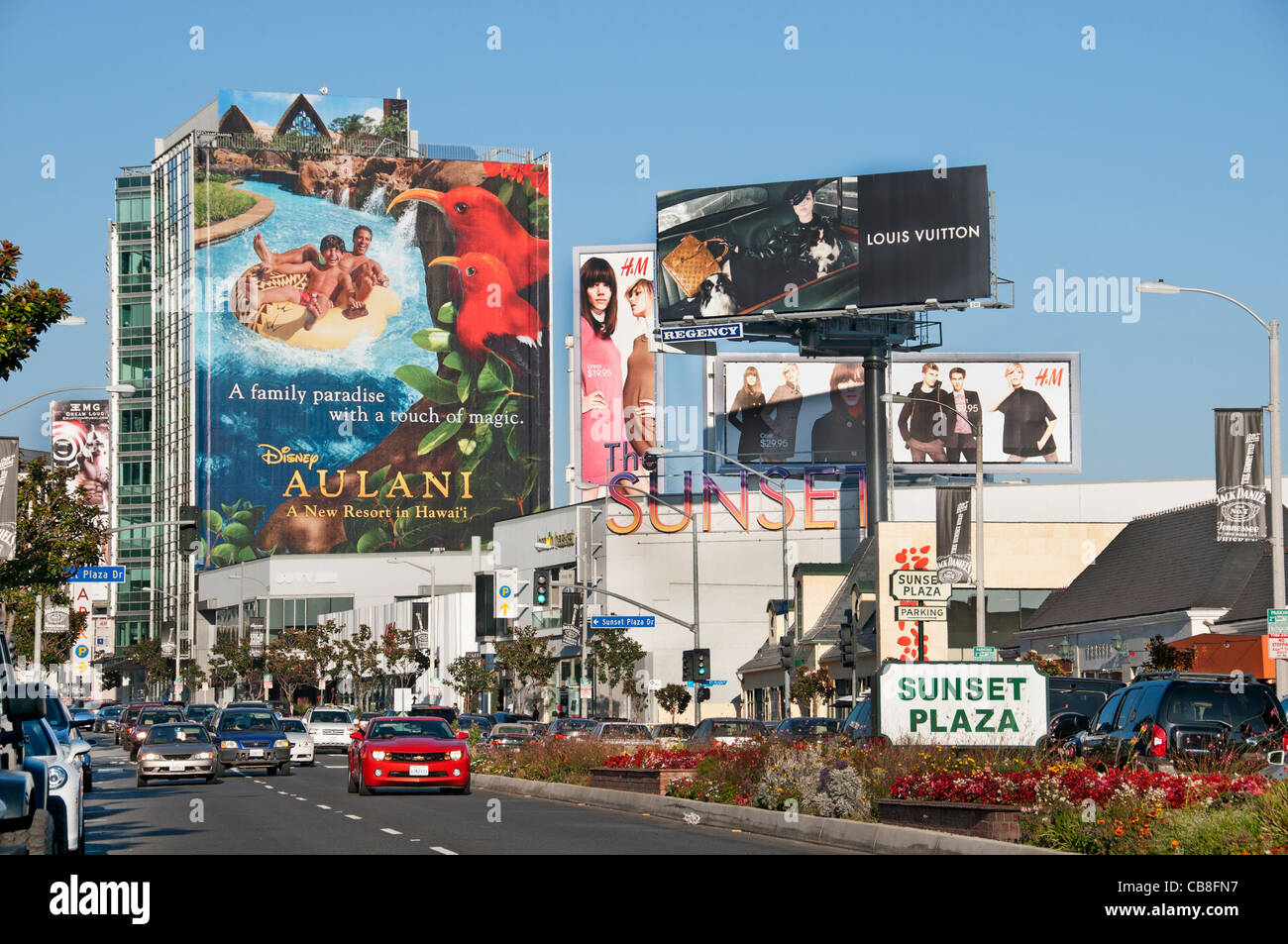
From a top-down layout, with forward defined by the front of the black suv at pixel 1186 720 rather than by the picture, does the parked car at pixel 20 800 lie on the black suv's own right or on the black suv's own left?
on the black suv's own left

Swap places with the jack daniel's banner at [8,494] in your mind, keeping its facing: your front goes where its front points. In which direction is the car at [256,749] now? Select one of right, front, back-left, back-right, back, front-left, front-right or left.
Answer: back-left

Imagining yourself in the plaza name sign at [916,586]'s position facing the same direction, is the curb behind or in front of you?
in front

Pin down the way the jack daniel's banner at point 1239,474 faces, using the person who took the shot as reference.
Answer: facing the viewer

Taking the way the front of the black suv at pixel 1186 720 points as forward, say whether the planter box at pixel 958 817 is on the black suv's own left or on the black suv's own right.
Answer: on the black suv's own left

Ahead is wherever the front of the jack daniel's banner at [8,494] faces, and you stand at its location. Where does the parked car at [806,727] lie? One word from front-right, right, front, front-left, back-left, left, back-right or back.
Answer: left

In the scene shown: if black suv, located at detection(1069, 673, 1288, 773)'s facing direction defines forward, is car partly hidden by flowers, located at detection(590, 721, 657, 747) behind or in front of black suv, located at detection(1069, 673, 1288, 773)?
in front

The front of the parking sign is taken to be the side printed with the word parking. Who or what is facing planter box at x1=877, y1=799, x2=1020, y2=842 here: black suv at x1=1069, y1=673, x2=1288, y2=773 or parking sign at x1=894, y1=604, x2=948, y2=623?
the parking sign

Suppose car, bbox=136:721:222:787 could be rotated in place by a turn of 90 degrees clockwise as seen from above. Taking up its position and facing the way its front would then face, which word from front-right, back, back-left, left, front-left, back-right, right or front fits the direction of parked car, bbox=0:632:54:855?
left

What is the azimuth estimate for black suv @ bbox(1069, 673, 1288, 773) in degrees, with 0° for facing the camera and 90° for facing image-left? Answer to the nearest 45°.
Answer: approximately 135°

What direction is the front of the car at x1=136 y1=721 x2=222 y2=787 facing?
toward the camera

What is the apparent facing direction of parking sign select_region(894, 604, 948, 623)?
toward the camera
